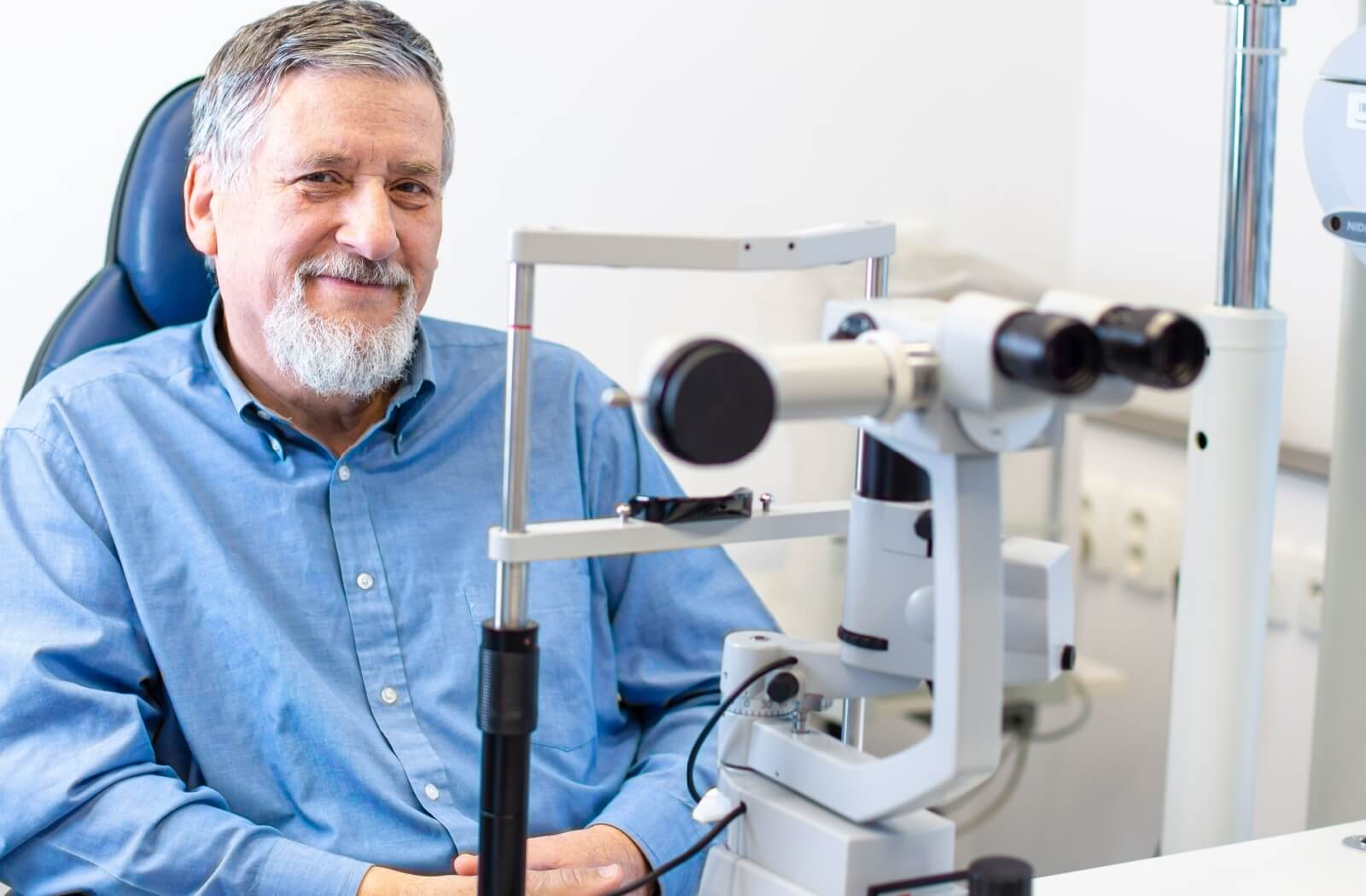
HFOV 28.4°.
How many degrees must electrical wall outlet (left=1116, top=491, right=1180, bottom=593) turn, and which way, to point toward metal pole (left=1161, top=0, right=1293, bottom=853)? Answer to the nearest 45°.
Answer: approximately 45° to its left

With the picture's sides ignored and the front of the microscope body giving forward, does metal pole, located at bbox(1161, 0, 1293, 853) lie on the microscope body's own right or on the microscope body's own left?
on the microscope body's own left

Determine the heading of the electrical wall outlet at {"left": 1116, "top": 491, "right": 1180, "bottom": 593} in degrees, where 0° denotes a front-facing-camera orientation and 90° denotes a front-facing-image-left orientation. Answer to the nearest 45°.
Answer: approximately 45°

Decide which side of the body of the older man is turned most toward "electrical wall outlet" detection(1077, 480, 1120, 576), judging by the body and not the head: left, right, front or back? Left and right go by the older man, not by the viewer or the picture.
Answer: left

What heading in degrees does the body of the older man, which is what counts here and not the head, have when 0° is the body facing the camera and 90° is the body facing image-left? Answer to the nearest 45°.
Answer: approximately 315°

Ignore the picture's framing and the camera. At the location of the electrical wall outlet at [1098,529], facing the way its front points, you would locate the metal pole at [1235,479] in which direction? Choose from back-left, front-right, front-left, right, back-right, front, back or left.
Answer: front-left

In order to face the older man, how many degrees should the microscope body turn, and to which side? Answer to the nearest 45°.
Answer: approximately 180°

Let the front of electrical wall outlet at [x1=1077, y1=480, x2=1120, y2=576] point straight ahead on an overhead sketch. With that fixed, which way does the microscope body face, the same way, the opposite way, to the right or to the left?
to the left
